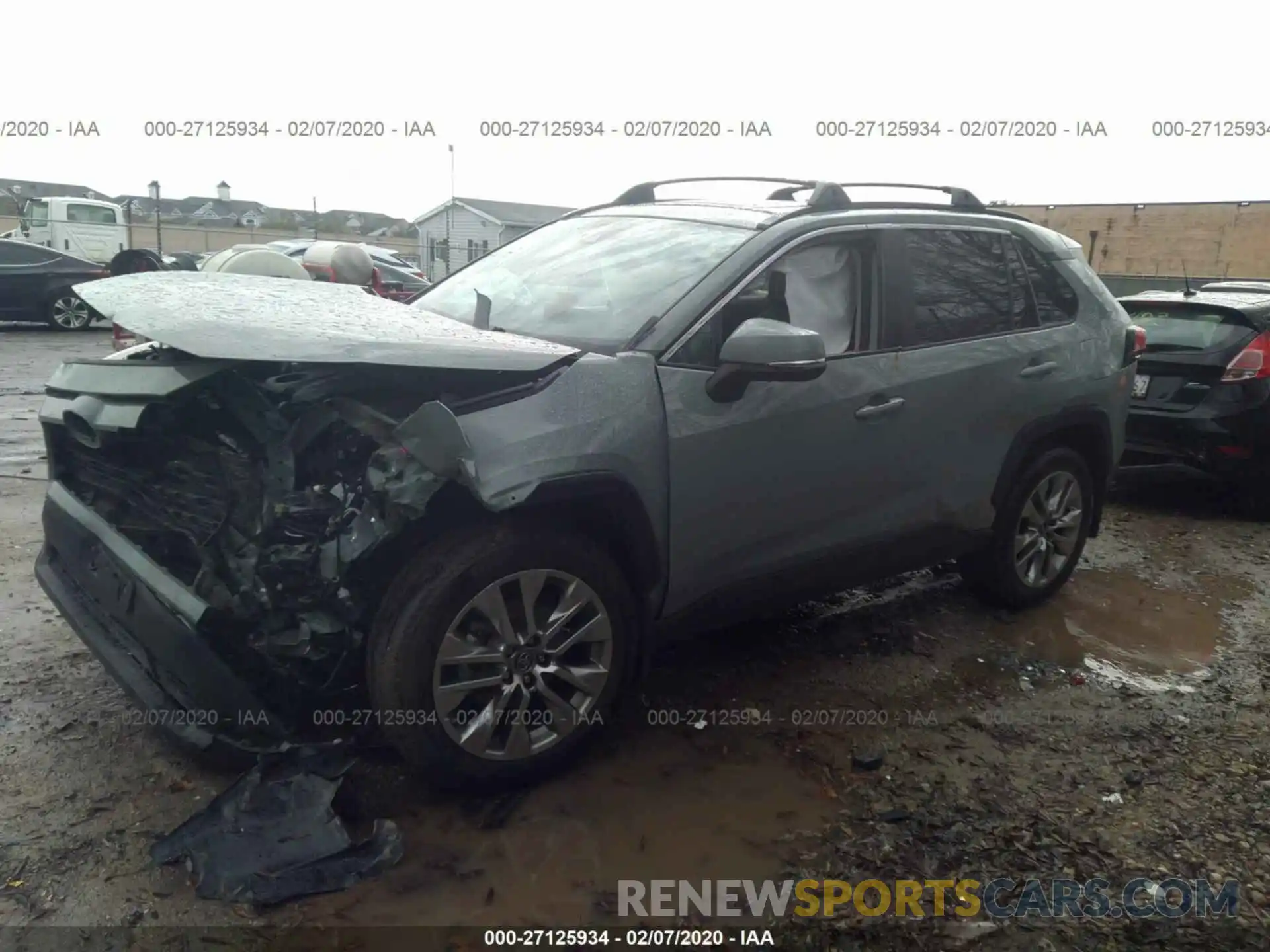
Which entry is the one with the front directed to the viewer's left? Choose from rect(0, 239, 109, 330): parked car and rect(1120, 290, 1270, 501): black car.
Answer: the parked car

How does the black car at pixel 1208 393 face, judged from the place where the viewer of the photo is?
facing away from the viewer and to the right of the viewer

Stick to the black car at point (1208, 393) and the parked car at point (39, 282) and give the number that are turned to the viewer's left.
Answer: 1

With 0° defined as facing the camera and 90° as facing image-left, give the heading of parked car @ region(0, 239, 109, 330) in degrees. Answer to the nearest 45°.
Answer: approximately 90°

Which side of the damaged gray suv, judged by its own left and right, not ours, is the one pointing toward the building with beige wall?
back

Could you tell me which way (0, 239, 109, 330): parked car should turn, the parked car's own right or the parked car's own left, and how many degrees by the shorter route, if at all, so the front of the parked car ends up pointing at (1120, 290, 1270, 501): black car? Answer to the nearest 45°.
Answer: approximately 135° to the parked car's own left

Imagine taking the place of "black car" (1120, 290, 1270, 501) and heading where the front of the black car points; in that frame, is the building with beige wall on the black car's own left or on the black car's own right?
on the black car's own left

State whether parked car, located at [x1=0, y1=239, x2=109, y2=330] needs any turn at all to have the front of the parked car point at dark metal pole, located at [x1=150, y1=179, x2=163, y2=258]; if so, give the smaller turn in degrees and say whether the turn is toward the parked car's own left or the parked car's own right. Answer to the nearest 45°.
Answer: approximately 90° to the parked car's own right

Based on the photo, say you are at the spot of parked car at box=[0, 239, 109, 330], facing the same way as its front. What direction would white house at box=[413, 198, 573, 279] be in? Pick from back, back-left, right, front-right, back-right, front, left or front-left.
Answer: back-right

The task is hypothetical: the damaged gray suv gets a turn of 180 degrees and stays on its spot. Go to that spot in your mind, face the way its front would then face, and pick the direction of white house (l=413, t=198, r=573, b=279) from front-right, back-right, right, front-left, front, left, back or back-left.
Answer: front-left
